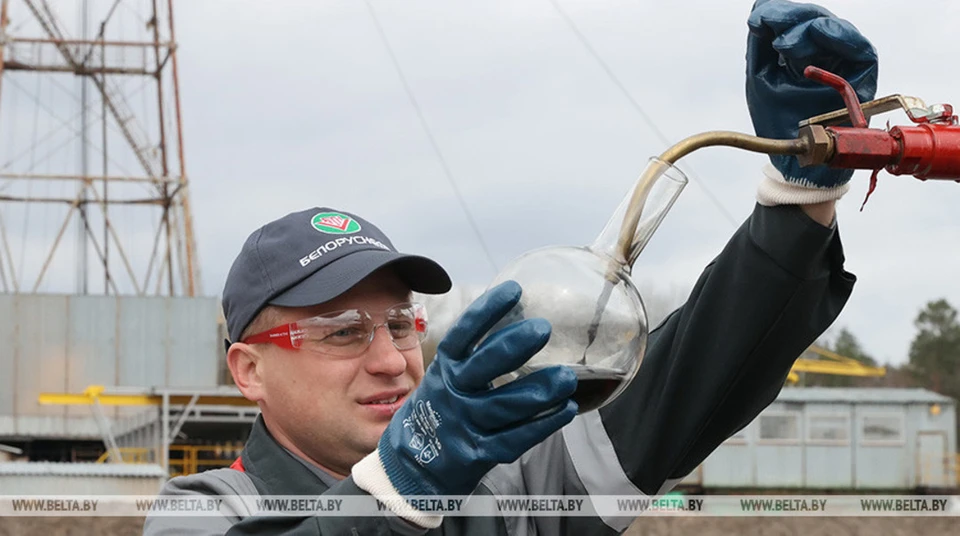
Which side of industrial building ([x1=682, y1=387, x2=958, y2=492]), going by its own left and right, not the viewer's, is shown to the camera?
front

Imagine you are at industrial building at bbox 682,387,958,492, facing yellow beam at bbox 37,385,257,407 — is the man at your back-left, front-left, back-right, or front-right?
front-left

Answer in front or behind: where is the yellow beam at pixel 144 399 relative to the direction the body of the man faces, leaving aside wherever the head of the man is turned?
behind

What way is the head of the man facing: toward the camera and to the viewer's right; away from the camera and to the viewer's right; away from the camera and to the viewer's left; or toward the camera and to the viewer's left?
toward the camera and to the viewer's right

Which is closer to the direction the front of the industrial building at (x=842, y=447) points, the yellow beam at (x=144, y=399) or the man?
the man

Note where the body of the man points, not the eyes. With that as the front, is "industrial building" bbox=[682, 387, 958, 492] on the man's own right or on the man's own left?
on the man's own left

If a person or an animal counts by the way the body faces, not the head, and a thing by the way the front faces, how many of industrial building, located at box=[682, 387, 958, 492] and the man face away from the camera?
0

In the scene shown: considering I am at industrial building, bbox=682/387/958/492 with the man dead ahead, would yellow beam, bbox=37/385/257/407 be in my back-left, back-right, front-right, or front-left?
front-right

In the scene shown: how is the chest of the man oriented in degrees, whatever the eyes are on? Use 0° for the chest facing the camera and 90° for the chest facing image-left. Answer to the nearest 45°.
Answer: approximately 315°

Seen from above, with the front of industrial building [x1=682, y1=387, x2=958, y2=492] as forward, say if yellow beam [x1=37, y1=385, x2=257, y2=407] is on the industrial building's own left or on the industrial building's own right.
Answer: on the industrial building's own right

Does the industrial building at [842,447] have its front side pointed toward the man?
yes
